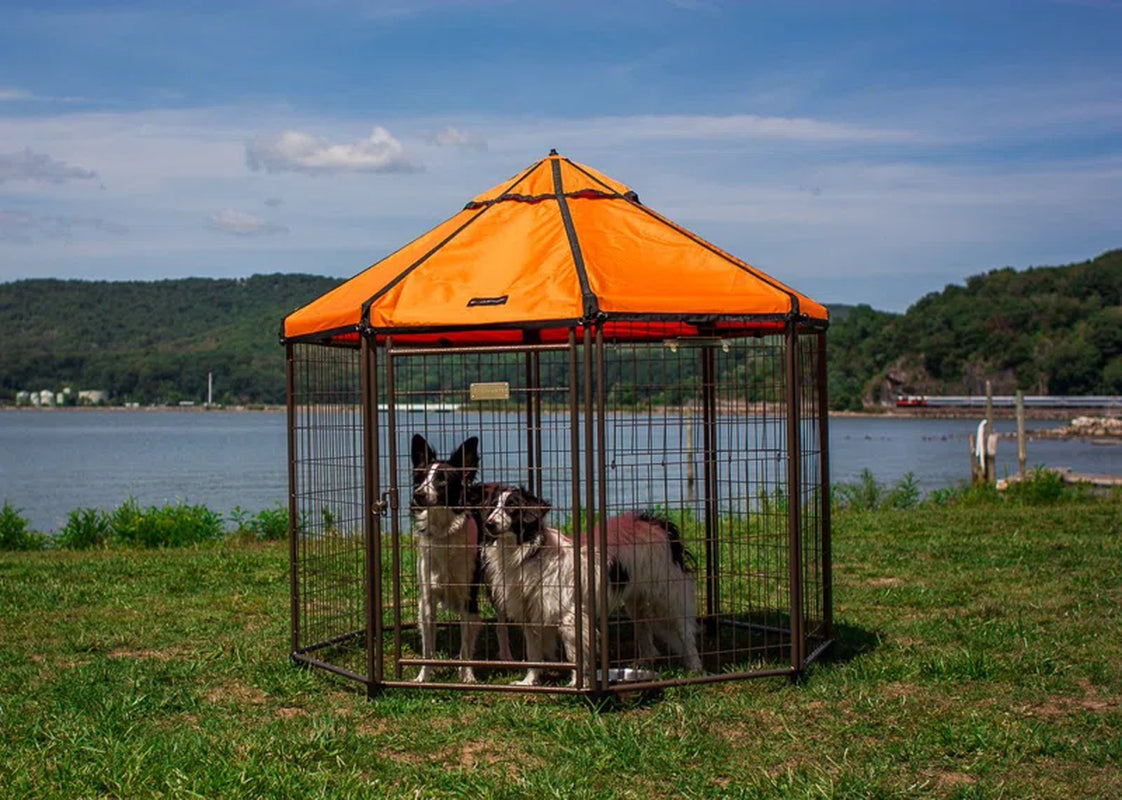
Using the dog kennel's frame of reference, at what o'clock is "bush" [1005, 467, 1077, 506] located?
The bush is roughly at 7 o'clock from the dog kennel.

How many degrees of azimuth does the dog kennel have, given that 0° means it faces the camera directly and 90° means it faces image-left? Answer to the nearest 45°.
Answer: approximately 0°

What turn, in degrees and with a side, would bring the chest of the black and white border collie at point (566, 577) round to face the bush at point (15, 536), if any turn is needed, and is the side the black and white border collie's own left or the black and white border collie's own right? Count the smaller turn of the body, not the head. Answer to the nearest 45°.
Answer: approximately 90° to the black and white border collie's own right

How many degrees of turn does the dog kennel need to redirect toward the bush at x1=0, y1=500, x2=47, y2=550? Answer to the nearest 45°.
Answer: approximately 135° to its right

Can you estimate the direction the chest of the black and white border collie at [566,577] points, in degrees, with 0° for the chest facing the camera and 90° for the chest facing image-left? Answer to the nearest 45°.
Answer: approximately 45°

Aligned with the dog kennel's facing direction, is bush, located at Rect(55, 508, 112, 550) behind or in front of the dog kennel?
behind

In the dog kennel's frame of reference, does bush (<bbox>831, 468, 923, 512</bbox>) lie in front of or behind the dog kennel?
behind

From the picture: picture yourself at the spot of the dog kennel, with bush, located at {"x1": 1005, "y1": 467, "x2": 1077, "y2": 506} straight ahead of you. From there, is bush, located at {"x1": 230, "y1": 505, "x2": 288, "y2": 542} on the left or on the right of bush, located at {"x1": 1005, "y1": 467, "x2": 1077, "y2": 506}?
left

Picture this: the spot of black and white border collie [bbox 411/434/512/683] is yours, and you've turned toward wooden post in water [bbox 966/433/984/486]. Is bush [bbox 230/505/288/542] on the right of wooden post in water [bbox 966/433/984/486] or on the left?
left
